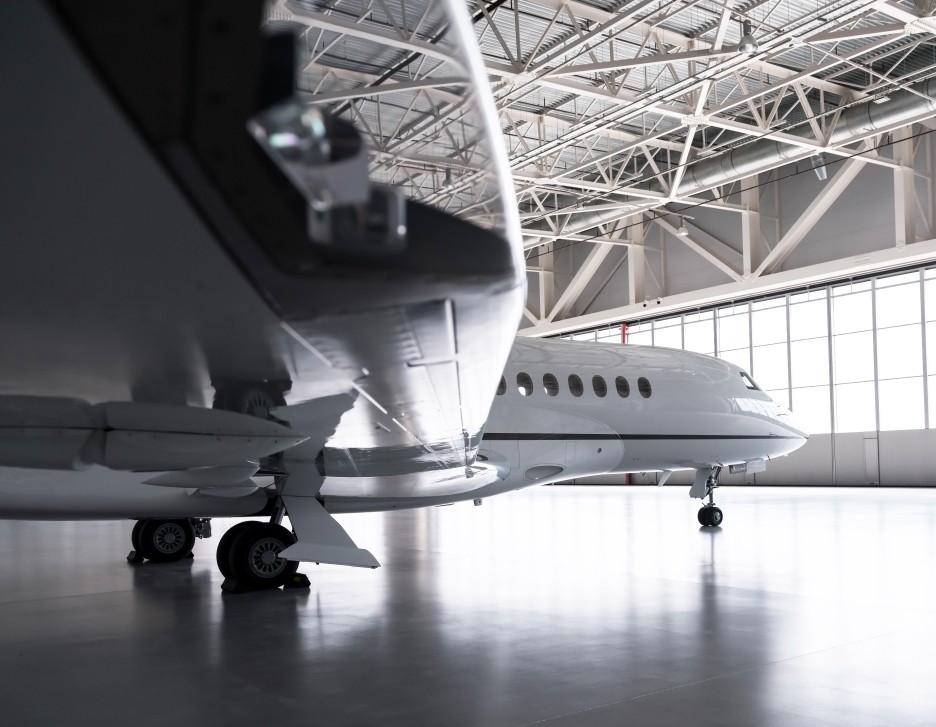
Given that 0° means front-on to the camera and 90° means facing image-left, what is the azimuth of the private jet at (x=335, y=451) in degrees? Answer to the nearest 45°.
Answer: approximately 225°

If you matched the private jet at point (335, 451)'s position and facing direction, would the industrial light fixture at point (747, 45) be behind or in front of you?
in front
